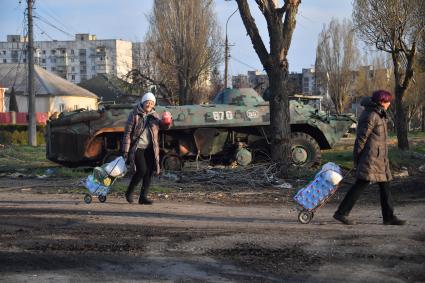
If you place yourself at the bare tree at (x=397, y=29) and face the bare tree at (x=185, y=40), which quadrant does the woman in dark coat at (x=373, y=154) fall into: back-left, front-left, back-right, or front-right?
back-left

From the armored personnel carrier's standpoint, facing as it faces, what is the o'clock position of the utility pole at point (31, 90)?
The utility pole is roughly at 8 o'clock from the armored personnel carrier.

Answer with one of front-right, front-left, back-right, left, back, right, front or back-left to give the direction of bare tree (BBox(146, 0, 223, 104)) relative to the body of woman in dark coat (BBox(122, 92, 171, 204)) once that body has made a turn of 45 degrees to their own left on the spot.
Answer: left

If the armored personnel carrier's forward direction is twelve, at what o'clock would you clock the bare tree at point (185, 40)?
The bare tree is roughly at 9 o'clock from the armored personnel carrier.

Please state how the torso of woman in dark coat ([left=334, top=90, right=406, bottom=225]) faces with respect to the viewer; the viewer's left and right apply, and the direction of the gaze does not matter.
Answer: facing to the right of the viewer

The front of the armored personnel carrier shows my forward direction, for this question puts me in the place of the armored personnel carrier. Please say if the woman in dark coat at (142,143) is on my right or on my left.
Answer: on my right

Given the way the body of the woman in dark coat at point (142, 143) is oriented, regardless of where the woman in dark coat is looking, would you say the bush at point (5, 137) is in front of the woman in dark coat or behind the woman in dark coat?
behind

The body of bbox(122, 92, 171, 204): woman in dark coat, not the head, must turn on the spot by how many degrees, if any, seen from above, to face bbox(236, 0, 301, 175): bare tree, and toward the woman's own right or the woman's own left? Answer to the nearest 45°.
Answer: approximately 90° to the woman's own left

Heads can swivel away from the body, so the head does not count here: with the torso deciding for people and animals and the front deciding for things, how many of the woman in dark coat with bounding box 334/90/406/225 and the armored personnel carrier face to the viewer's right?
2

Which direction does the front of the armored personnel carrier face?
to the viewer's right

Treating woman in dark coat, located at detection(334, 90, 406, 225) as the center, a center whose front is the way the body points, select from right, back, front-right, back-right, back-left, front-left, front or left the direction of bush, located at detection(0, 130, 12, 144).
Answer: back-left
